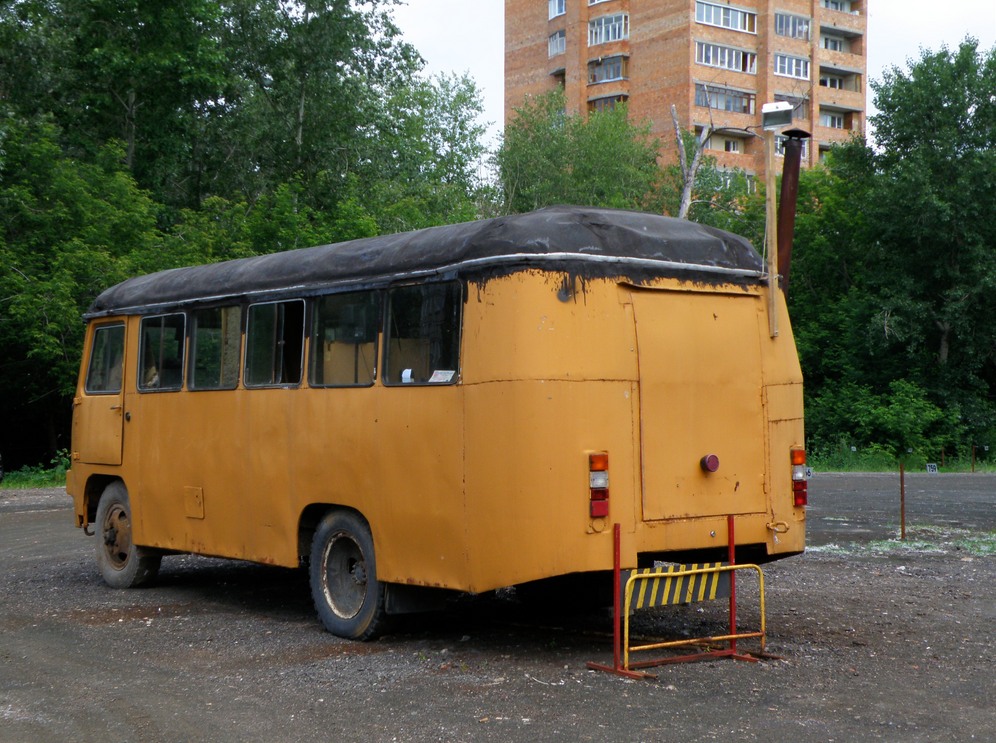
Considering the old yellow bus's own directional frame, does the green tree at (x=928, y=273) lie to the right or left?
on its right

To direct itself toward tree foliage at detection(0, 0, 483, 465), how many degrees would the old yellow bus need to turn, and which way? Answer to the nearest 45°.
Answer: approximately 45° to its right

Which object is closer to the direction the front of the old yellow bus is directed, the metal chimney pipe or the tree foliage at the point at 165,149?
the tree foliage

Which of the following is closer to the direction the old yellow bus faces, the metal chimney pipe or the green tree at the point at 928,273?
the green tree

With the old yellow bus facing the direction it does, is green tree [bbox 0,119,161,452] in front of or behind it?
in front

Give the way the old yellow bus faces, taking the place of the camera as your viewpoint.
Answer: facing away from the viewer and to the left of the viewer

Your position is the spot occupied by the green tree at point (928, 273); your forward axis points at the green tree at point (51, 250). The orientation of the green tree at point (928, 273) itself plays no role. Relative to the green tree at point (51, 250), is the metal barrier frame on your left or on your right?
left
